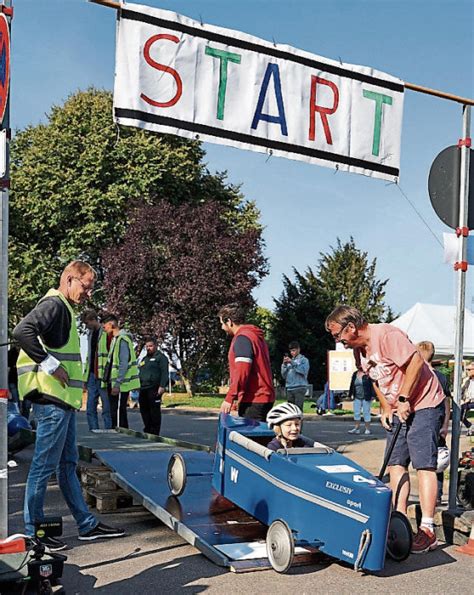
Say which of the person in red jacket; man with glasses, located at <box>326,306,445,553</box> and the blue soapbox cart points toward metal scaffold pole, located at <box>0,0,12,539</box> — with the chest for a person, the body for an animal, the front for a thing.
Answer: the man with glasses

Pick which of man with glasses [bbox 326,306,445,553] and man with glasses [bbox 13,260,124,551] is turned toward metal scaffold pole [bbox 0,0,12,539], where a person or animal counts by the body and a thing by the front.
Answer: man with glasses [bbox 326,306,445,553]

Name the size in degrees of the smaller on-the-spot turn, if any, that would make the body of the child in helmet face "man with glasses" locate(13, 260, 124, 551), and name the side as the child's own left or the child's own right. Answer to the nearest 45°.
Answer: approximately 90° to the child's own right

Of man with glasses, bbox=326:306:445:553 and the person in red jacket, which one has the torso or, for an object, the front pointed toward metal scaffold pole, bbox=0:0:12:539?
the man with glasses

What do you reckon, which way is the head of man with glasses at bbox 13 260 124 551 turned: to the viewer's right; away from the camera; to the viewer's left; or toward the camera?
to the viewer's right

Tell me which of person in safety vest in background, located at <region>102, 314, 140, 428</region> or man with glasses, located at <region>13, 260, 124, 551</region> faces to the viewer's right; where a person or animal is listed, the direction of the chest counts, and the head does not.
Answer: the man with glasses

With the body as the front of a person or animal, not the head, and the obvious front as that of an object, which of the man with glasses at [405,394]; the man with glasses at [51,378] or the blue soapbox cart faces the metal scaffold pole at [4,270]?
the man with glasses at [405,394]

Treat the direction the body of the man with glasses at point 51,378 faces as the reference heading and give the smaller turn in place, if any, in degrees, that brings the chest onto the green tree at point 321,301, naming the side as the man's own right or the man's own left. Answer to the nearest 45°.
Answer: approximately 90° to the man's own left

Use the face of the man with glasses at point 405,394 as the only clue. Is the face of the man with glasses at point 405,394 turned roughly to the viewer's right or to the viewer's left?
to the viewer's left

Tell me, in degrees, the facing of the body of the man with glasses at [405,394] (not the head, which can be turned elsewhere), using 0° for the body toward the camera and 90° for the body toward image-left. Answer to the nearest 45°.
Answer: approximately 45°

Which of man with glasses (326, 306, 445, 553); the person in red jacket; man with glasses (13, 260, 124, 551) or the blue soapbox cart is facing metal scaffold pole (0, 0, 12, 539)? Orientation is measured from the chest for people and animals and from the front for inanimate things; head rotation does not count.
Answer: man with glasses (326, 306, 445, 553)

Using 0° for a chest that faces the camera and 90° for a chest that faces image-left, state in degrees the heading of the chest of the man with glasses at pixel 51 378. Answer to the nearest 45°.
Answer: approximately 270°
